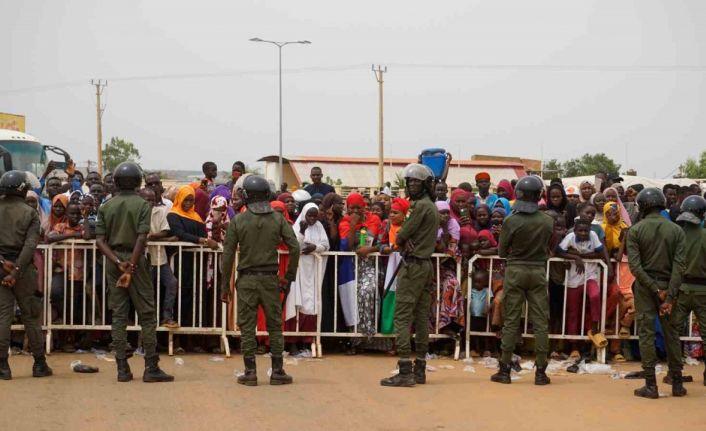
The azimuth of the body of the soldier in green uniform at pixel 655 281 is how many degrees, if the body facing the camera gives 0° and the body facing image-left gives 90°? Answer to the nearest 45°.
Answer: approximately 135°

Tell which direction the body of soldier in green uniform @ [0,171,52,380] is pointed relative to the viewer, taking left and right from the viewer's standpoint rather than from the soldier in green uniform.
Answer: facing away from the viewer

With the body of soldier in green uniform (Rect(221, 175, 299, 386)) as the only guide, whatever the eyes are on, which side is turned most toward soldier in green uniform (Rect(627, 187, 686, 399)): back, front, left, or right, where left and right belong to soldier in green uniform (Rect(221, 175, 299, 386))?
right

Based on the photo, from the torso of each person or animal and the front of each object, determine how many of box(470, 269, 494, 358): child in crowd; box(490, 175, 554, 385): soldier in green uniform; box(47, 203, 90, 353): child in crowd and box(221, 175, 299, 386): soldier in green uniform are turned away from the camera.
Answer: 2

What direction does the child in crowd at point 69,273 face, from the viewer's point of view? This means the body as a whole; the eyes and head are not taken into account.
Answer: toward the camera

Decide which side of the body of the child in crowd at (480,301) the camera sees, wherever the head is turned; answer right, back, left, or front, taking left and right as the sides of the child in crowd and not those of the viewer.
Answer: front

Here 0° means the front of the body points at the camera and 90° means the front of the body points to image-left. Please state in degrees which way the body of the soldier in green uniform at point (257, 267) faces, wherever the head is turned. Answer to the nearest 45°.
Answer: approximately 180°

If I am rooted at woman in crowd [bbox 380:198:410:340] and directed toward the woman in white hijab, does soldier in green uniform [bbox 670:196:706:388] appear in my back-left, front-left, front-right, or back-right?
back-left

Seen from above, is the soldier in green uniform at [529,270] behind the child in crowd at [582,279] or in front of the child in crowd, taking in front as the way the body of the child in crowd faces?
in front

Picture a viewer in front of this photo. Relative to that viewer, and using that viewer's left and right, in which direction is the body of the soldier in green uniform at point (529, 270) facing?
facing away from the viewer
